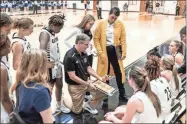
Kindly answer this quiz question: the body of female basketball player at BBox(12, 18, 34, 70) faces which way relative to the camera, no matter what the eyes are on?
to the viewer's right

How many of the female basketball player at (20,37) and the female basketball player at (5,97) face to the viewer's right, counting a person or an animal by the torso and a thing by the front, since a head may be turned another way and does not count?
2

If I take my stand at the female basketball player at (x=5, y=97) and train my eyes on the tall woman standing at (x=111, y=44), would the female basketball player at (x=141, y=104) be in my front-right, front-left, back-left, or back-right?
front-right

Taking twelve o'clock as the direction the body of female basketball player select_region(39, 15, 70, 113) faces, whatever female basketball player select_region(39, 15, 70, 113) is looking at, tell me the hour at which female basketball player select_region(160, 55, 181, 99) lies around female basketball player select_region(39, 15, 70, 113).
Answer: female basketball player select_region(160, 55, 181, 99) is roughly at 11 o'clock from female basketball player select_region(39, 15, 70, 113).

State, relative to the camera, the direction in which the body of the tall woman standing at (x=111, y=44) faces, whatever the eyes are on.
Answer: toward the camera

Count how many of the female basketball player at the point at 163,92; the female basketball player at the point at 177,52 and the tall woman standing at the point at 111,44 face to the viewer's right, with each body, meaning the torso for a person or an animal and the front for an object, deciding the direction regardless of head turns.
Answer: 0

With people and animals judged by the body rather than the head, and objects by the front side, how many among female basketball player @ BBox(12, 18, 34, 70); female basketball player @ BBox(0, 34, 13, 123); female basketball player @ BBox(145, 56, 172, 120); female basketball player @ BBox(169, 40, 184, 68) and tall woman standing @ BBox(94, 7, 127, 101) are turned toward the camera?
1

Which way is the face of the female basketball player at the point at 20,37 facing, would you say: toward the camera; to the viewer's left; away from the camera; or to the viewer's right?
to the viewer's right

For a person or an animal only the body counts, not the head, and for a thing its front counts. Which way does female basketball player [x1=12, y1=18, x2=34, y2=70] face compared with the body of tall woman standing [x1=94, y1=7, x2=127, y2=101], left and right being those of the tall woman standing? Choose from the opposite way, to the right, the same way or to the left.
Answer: to the left

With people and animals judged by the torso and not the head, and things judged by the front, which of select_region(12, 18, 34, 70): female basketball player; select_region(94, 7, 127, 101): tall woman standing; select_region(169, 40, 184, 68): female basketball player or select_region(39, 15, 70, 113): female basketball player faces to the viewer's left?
select_region(169, 40, 184, 68): female basketball player

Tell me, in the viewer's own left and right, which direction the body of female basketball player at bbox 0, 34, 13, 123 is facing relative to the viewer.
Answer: facing to the right of the viewer

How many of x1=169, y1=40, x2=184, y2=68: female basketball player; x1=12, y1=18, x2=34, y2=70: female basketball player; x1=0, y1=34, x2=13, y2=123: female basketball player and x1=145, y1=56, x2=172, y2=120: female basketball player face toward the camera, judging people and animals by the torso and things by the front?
0

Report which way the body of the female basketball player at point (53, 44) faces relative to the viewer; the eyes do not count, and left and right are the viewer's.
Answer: facing the viewer and to the right of the viewer

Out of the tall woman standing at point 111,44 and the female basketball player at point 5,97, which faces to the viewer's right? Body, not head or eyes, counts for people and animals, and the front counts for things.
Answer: the female basketball player
